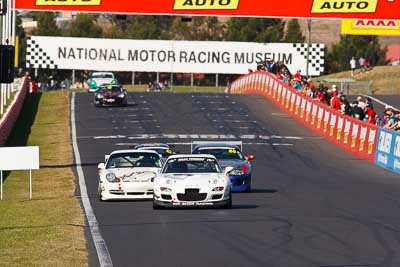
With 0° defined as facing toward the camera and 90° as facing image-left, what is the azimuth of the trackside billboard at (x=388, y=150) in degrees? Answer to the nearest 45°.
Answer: approximately 45°

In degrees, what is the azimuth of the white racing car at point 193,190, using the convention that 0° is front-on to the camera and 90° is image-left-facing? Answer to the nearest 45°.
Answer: approximately 0°

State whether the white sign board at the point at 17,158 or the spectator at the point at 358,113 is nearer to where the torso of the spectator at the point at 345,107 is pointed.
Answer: the white sign board

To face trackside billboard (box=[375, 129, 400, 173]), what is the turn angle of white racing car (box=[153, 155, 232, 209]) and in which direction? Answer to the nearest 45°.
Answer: approximately 135° to its left
